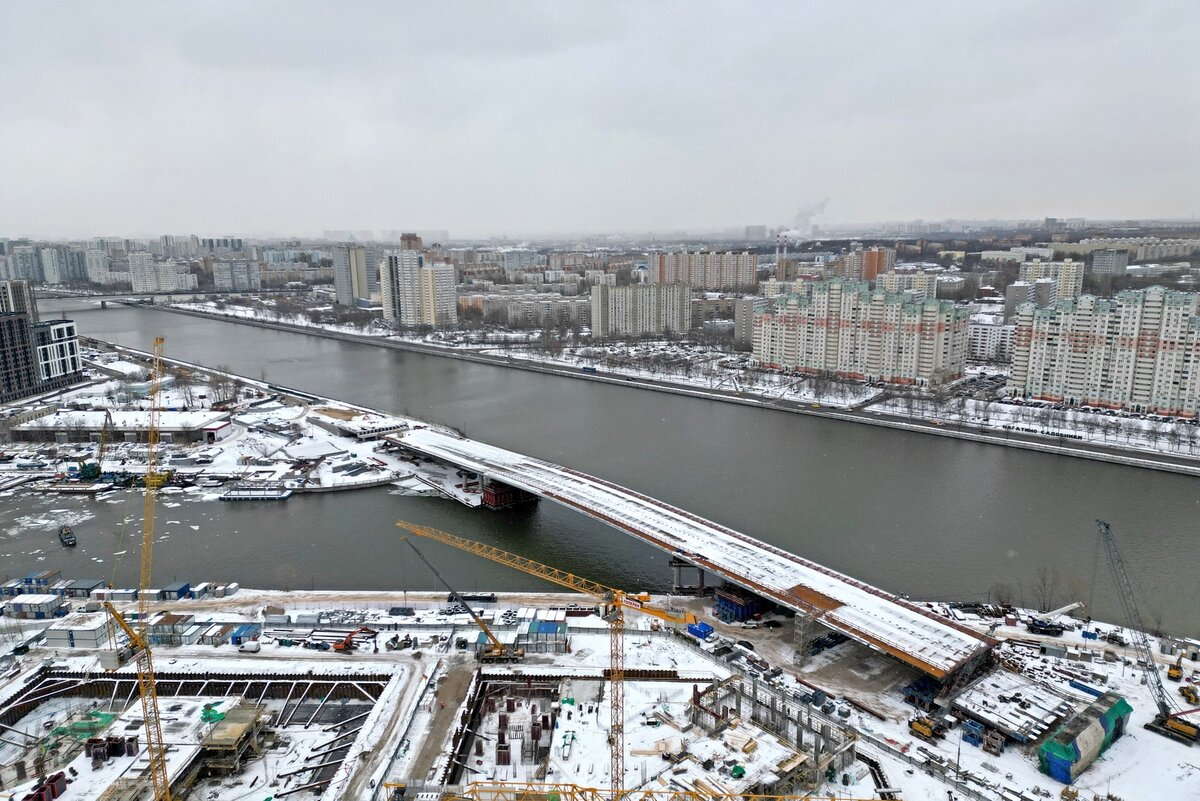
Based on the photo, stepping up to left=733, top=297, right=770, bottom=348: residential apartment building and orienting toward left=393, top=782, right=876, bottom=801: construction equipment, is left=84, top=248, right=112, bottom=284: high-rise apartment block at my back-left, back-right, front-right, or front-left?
back-right

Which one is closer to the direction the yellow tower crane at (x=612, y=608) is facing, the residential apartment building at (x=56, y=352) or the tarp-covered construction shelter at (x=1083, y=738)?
the residential apartment building

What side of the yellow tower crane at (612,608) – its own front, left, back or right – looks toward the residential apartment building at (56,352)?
front

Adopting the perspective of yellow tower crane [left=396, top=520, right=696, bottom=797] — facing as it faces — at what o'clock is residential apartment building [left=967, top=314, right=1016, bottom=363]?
The residential apartment building is roughly at 3 o'clock from the yellow tower crane.

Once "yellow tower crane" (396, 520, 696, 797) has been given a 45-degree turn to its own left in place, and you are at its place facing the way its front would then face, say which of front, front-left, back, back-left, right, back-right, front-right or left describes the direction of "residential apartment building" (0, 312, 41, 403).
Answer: front-right

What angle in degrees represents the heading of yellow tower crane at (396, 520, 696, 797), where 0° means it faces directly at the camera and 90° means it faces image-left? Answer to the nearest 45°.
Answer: approximately 135°

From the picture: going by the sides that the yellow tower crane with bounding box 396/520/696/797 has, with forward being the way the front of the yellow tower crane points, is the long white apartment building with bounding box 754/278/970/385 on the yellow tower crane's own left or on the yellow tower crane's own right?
on the yellow tower crane's own right

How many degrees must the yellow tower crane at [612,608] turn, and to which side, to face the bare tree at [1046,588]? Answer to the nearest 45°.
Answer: approximately 135° to its right

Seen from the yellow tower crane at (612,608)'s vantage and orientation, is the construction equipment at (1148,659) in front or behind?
behind

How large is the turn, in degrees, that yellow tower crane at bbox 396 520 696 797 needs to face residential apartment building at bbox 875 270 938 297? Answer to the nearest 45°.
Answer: approximately 90° to its right

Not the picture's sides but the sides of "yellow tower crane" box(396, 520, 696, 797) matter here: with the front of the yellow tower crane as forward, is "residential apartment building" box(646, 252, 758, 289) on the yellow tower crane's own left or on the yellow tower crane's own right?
on the yellow tower crane's own right

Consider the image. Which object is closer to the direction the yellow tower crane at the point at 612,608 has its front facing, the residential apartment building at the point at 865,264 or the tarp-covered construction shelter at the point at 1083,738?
the residential apartment building

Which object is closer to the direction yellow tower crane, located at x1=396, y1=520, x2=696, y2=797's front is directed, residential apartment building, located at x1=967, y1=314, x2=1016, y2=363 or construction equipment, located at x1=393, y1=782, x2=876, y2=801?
the residential apartment building

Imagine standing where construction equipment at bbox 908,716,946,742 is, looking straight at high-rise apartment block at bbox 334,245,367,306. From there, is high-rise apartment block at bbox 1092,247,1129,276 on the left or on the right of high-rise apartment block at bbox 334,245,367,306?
right

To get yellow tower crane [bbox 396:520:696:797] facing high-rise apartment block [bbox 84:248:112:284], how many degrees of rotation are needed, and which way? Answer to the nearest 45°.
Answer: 0° — it already faces it

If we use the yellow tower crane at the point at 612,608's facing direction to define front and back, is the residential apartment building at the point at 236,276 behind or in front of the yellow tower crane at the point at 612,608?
in front

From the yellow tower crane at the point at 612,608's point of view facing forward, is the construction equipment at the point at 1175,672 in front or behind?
behind

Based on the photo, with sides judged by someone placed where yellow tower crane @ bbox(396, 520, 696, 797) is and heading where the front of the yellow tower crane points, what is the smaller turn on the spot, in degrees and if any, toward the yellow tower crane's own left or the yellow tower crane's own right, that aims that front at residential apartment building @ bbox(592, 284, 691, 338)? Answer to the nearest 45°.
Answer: approximately 45° to the yellow tower crane's own right

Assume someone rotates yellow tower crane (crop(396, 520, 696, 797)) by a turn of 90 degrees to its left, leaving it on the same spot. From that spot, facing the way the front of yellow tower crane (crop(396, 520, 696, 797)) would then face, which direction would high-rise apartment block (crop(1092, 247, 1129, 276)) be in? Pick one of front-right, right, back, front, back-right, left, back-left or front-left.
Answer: back
